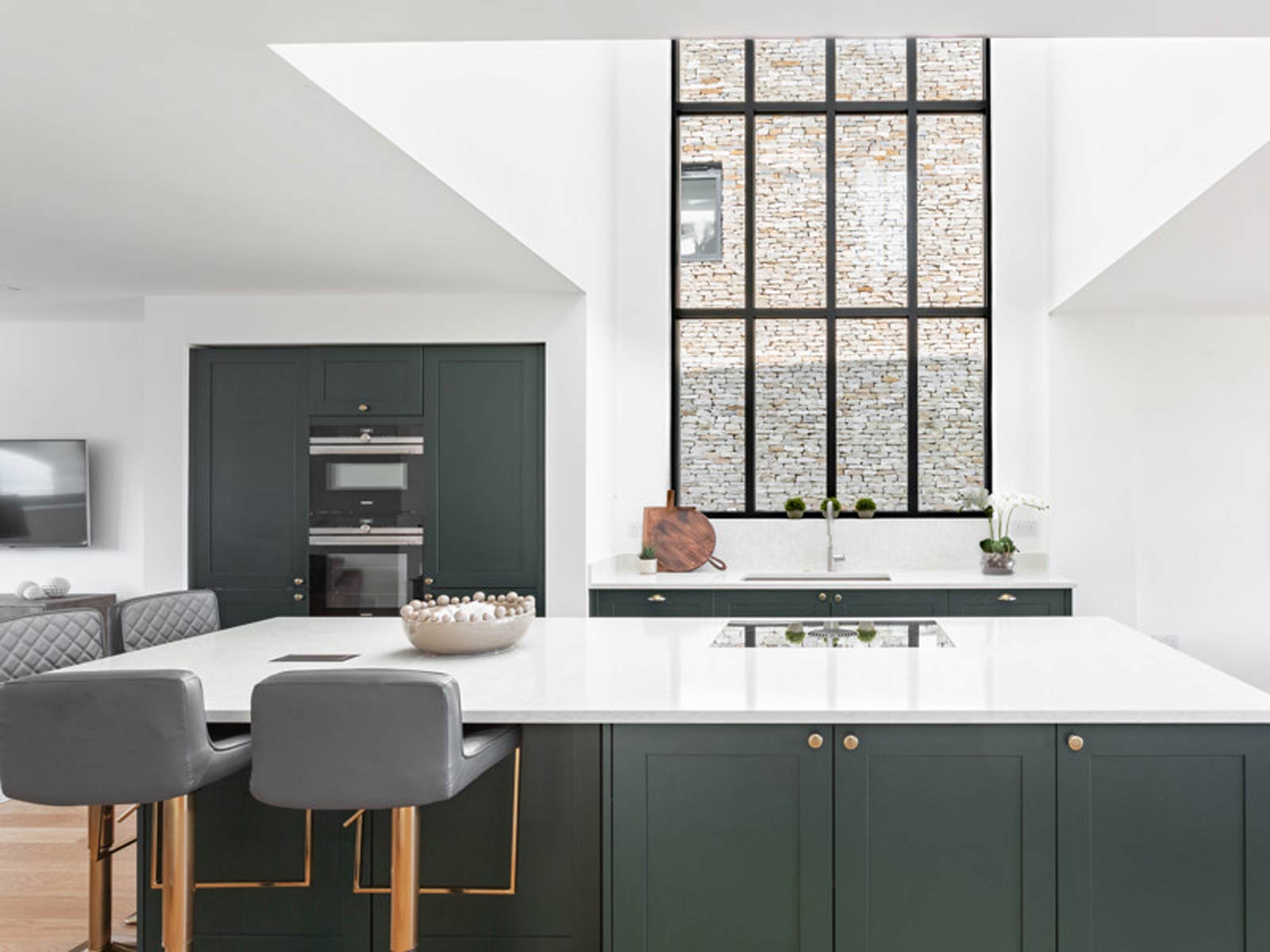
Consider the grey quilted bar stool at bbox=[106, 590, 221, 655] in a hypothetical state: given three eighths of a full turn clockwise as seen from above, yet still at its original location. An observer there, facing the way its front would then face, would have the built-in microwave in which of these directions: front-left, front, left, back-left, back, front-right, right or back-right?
back-right

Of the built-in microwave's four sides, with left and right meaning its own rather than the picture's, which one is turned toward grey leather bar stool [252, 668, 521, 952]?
front

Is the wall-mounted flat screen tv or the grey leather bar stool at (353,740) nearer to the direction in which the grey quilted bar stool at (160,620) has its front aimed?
the grey leather bar stool

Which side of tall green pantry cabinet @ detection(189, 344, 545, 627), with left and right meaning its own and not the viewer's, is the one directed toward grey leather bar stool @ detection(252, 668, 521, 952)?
front

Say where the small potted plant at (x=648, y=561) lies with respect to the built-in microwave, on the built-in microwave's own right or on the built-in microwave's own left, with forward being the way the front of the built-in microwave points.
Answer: on the built-in microwave's own left

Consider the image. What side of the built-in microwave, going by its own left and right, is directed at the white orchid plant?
left

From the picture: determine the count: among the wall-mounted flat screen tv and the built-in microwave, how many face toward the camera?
2

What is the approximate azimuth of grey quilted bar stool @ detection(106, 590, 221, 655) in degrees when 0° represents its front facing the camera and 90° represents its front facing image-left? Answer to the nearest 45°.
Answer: approximately 315°
